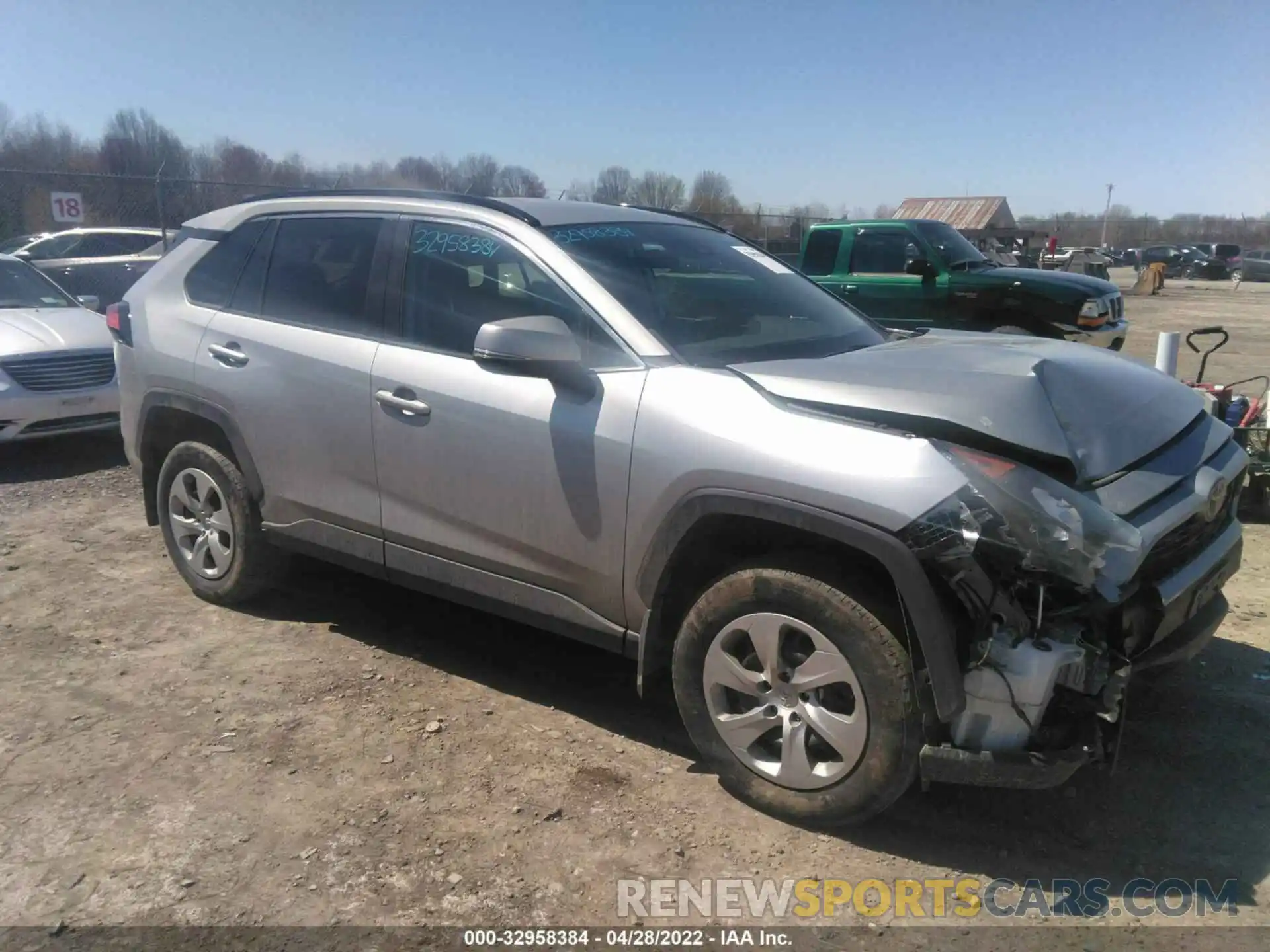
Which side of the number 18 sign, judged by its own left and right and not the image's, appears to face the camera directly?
front

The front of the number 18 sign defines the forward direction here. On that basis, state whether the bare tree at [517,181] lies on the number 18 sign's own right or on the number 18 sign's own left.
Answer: on the number 18 sign's own left

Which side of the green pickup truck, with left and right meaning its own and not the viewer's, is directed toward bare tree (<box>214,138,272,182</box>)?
back

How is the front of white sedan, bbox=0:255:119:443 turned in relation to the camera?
facing the viewer and to the right of the viewer

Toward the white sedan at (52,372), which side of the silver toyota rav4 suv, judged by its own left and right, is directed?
back

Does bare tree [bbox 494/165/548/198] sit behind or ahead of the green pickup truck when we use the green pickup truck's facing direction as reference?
behind

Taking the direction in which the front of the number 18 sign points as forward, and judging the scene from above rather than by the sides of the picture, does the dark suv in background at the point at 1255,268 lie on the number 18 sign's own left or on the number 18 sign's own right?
on the number 18 sign's own left

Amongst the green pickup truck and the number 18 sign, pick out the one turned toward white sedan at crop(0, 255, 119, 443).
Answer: the number 18 sign

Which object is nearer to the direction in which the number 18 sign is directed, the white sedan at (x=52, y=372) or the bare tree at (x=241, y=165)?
the white sedan
